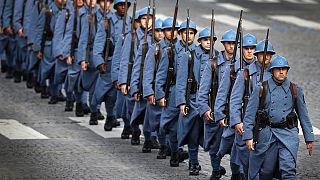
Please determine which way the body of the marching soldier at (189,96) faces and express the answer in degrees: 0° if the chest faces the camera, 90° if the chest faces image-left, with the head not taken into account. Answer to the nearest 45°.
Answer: approximately 315°

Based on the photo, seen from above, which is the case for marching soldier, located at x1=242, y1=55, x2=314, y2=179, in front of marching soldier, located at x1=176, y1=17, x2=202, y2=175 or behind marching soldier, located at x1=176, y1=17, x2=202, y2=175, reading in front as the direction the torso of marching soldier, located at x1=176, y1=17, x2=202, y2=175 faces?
in front
